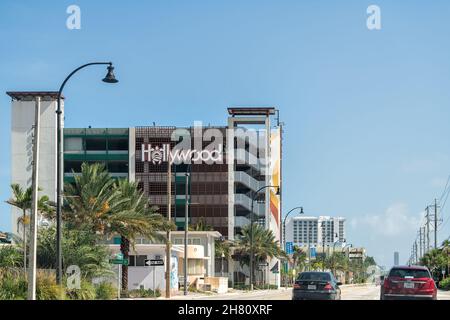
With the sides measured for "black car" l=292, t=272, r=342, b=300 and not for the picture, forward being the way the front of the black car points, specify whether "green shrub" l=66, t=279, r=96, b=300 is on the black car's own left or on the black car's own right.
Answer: on the black car's own left

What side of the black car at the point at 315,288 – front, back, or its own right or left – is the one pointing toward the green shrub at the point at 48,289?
left

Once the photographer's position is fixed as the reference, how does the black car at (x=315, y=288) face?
facing away from the viewer

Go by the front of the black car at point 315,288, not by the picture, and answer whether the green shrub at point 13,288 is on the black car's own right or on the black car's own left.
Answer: on the black car's own left

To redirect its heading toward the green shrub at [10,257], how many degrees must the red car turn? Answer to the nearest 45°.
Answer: approximately 45° to its left

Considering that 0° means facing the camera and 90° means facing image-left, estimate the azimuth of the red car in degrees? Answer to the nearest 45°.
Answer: approximately 180°

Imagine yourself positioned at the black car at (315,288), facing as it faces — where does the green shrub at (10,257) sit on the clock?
The green shrub is roughly at 10 o'clock from the black car.

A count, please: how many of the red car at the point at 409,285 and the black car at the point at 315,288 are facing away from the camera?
2

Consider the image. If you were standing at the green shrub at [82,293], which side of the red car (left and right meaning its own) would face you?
left

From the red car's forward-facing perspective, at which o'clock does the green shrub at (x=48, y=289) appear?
The green shrub is roughly at 9 o'clock from the red car.
